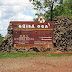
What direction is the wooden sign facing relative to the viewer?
toward the camera
